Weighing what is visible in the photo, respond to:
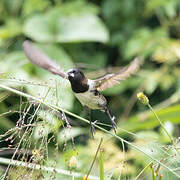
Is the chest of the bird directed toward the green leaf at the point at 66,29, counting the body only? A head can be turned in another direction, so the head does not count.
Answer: no

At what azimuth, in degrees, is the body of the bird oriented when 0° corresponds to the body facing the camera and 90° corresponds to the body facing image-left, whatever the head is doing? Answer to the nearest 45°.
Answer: approximately 45°
